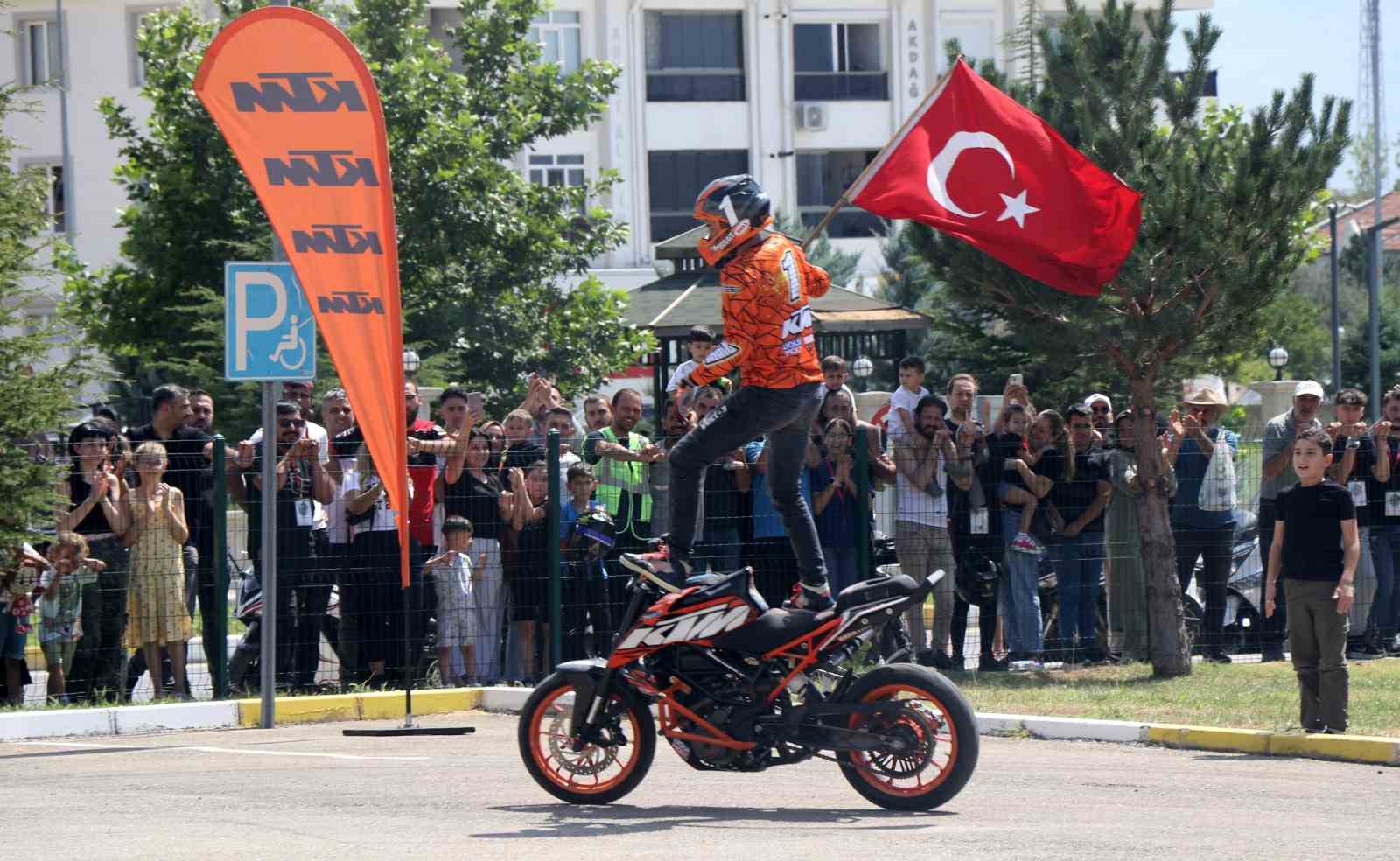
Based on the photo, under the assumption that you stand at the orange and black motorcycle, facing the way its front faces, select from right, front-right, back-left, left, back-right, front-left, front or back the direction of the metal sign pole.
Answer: front-right

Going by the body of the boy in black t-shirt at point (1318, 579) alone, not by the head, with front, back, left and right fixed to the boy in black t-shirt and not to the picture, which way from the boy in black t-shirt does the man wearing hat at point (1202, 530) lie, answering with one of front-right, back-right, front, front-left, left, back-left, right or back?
back-right

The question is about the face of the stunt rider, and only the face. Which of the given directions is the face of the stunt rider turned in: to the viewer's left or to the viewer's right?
to the viewer's left

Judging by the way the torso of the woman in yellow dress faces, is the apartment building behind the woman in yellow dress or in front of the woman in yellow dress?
behind

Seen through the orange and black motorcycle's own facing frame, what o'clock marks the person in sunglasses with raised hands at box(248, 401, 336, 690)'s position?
The person in sunglasses with raised hands is roughly at 2 o'clock from the orange and black motorcycle.

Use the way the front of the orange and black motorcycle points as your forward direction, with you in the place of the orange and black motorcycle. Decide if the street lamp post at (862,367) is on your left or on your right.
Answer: on your right

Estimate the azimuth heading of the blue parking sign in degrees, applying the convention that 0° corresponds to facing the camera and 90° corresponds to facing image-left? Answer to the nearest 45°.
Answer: approximately 0°

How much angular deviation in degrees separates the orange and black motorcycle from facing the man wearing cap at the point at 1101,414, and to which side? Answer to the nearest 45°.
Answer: approximately 90° to its right

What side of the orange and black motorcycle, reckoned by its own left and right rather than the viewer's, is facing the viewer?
left

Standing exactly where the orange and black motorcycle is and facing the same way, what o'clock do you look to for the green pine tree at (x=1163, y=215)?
The green pine tree is roughly at 4 o'clock from the orange and black motorcycle.
